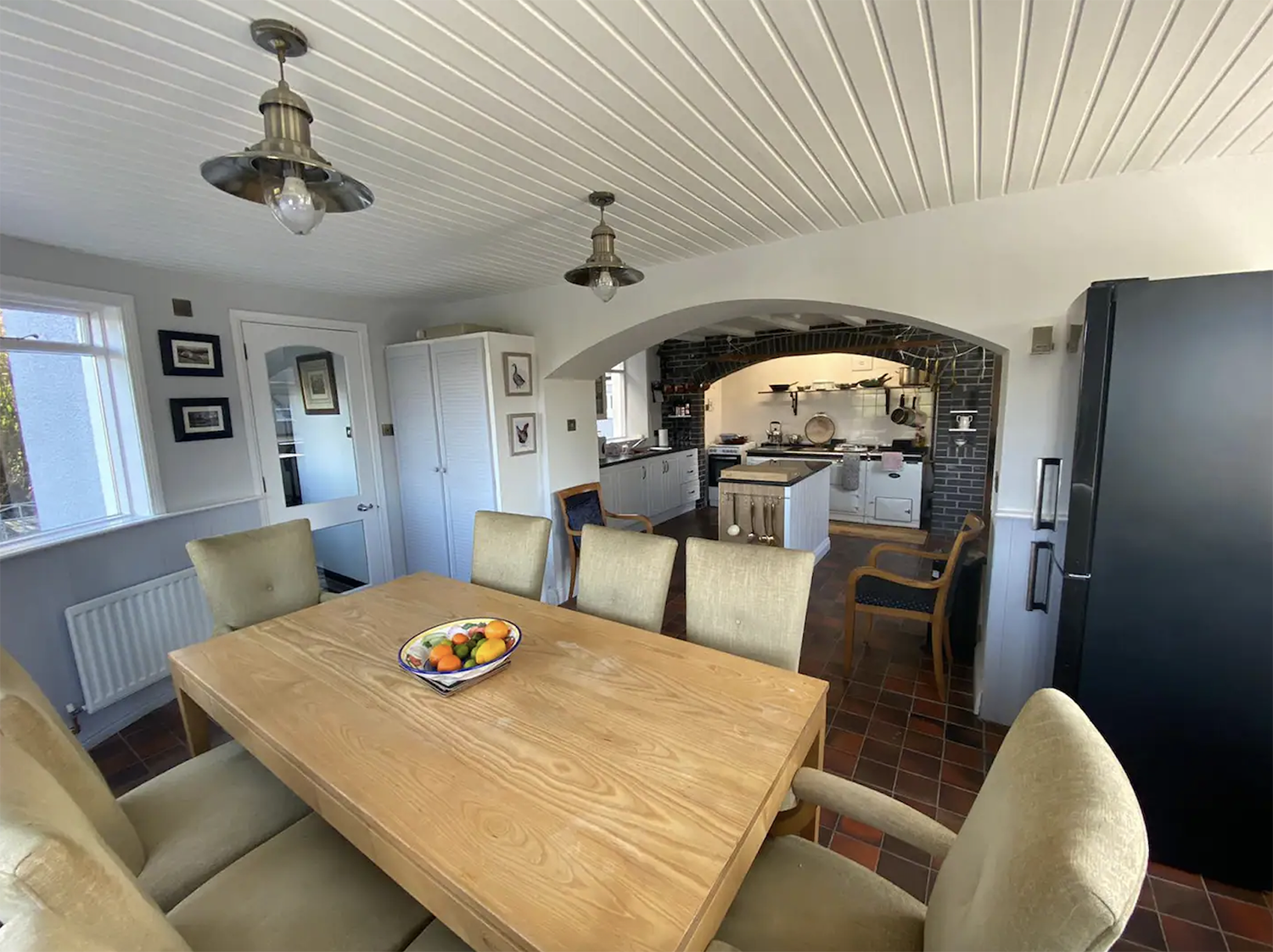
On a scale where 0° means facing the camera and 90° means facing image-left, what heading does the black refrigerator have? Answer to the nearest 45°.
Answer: approximately 90°

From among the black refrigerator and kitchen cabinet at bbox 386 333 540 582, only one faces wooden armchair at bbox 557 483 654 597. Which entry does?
the black refrigerator

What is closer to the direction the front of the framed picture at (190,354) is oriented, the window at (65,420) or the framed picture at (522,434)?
the framed picture

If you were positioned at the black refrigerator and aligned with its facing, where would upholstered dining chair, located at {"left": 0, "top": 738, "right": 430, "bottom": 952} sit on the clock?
The upholstered dining chair is roughly at 10 o'clock from the black refrigerator.

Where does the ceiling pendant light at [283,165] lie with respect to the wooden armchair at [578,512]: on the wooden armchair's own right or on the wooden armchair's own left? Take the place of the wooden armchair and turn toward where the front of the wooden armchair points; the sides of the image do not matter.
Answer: on the wooden armchair's own right

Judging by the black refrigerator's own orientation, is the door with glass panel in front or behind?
in front

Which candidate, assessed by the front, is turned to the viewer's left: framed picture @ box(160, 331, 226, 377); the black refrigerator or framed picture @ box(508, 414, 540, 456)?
the black refrigerator

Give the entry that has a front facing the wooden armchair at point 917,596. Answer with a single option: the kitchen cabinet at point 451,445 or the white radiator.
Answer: the white radiator

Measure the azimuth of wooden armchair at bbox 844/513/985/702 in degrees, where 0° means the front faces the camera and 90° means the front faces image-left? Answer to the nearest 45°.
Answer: approximately 90°

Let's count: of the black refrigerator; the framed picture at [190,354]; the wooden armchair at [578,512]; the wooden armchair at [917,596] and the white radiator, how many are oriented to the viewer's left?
2

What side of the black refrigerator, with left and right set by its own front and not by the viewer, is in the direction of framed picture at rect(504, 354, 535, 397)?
front

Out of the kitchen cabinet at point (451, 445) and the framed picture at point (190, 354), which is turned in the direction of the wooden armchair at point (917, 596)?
the framed picture

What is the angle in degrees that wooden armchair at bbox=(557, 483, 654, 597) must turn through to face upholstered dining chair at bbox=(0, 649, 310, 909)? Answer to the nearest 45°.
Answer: approximately 45° to its right

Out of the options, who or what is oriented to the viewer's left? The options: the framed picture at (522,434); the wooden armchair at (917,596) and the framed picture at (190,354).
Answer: the wooden armchair

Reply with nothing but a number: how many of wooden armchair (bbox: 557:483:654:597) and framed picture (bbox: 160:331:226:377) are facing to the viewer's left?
0
